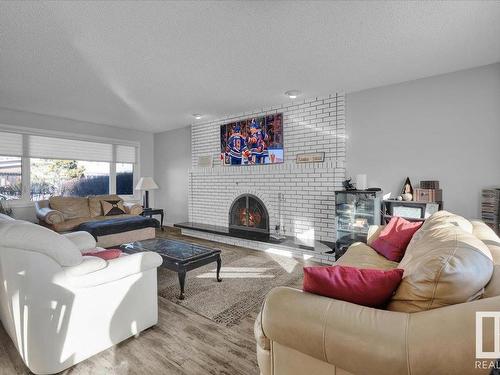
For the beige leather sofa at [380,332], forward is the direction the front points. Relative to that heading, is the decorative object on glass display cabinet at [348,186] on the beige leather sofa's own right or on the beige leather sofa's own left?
on the beige leather sofa's own right

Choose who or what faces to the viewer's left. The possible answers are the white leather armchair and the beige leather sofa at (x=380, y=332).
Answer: the beige leather sofa

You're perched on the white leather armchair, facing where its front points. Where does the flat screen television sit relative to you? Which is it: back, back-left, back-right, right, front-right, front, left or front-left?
front

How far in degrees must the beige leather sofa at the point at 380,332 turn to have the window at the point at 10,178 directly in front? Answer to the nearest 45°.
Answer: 0° — it already faces it

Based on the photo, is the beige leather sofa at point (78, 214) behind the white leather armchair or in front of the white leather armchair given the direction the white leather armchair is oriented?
in front

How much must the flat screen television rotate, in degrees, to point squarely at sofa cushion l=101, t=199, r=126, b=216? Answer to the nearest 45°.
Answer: approximately 45° to its right

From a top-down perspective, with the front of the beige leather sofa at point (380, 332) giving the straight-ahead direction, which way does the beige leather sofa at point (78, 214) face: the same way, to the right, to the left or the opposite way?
the opposite way

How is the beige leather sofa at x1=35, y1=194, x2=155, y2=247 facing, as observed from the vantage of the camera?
facing the viewer and to the right of the viewer

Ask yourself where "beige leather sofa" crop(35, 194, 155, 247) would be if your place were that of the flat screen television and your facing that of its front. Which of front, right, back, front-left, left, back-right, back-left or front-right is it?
front-right

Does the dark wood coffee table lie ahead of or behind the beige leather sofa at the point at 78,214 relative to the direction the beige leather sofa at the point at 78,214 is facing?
ahead

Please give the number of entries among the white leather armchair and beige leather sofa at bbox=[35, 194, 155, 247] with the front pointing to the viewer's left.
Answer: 0

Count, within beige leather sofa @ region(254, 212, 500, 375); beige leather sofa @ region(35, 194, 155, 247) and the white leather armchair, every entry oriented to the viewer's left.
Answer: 1

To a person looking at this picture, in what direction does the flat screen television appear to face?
facing the viewer and to the left of the viewer

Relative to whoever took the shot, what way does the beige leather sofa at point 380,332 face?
facing to the left of the viewer

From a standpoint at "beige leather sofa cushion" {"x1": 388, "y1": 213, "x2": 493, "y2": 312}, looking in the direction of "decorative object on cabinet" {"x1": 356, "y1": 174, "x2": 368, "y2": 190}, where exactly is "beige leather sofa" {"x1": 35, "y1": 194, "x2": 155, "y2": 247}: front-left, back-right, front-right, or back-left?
front-left

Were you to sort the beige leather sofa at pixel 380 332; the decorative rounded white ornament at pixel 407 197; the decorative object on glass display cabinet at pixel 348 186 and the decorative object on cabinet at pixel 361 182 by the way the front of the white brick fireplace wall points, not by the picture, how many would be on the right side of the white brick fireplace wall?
0

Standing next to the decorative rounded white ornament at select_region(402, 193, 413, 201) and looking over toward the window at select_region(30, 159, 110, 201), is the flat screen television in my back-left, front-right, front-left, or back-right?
front-right

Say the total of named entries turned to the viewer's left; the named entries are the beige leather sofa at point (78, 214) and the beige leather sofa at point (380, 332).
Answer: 1
